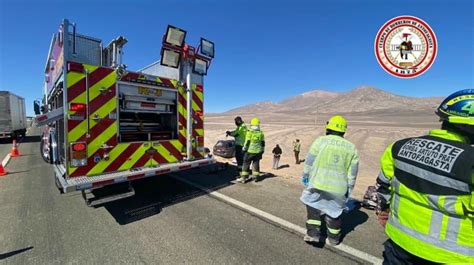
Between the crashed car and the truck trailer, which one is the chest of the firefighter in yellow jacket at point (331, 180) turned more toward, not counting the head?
the crashed car

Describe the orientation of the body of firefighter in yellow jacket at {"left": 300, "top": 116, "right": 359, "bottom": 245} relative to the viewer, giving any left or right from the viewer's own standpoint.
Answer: facing away from the viewer

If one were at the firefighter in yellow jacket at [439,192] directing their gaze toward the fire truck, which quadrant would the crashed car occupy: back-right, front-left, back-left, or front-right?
front-right

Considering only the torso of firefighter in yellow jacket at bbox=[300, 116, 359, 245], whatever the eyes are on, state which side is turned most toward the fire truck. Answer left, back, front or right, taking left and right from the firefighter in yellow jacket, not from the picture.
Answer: left

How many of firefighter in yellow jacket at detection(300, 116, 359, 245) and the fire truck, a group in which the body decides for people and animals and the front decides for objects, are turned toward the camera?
0

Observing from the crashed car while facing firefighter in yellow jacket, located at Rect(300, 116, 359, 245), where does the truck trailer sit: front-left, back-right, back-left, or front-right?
back-right

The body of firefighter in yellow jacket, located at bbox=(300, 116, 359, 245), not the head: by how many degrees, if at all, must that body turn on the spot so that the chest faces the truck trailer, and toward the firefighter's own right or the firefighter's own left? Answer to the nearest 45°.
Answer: approximately 90° to the firefighter's own left

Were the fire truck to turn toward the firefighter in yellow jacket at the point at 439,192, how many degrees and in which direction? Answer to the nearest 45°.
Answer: approximately 180°

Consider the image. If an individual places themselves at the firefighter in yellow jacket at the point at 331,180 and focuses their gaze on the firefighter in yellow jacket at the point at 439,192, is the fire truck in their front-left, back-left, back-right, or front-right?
back-right

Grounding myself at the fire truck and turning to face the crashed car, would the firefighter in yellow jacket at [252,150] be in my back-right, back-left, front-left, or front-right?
front-right

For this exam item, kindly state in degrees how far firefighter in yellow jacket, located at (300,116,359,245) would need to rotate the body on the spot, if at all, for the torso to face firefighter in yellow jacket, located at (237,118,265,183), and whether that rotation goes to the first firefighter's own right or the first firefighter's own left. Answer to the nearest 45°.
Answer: approximately 45° to the first firefighter's own left

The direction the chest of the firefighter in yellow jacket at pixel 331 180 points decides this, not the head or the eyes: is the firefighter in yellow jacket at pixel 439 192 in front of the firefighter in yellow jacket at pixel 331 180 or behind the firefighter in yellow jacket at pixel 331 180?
behind

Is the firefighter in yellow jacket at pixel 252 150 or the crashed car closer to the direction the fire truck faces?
the crashed car

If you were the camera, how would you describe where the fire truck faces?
facing away from the viewer and to the left of the viewer

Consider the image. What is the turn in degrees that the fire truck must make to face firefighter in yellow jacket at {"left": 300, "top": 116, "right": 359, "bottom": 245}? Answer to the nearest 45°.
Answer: approximately 180°
